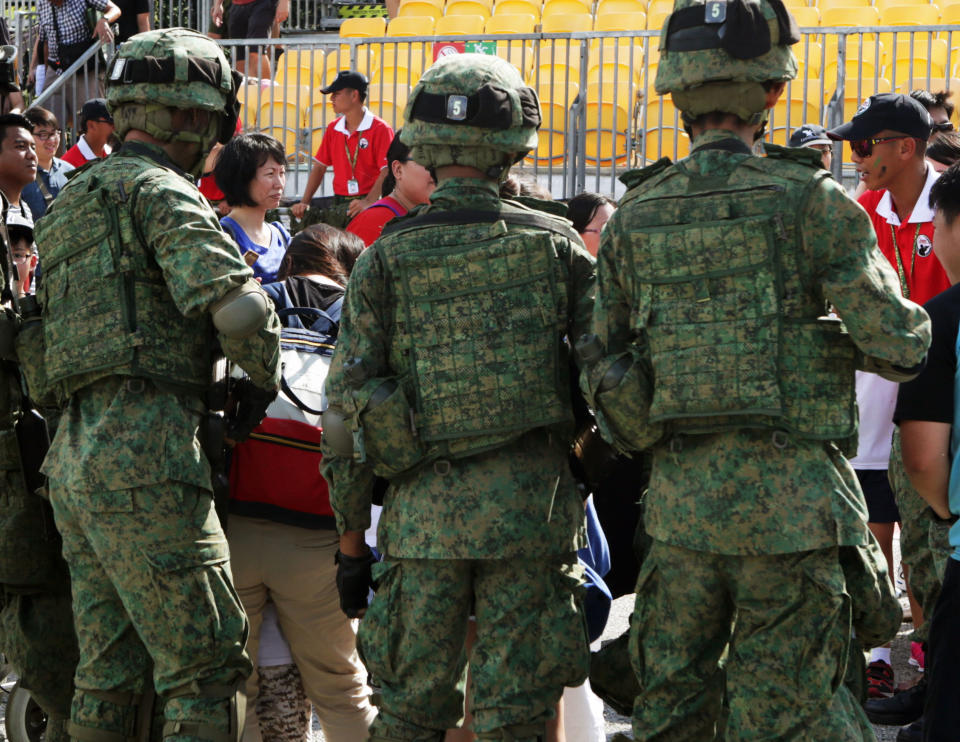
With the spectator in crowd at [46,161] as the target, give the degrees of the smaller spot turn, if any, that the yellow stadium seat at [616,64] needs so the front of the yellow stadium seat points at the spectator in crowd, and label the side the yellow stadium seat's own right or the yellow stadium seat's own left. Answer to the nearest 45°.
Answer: approximately 45° to the yellow stadium seat's own right

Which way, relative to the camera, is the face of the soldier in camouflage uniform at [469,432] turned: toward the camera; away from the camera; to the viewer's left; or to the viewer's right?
away from the camera

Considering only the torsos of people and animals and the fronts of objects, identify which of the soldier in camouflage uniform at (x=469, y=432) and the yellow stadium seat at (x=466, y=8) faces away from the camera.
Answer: the soldier in camouflage uniform

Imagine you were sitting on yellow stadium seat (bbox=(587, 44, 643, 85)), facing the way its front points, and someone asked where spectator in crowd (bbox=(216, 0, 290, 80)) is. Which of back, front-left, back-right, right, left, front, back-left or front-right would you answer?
back-right

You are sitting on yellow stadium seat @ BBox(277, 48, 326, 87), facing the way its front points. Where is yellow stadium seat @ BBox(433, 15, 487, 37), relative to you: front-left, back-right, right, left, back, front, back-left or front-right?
back-left

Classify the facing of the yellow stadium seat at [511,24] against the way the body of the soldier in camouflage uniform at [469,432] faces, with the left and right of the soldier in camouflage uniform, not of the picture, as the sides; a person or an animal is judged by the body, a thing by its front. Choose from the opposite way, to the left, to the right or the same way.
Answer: the opposite way
